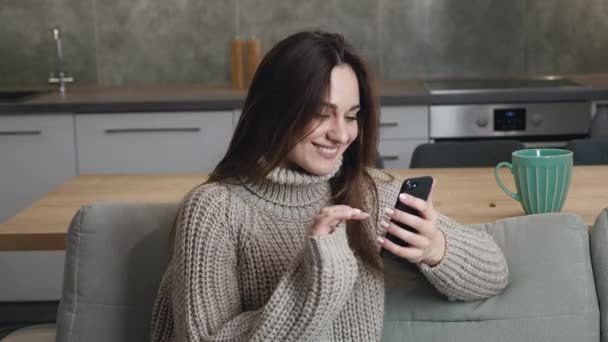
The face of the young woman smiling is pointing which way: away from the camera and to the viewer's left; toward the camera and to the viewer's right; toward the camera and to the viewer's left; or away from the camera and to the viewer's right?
toward the camera and to the viewer's right

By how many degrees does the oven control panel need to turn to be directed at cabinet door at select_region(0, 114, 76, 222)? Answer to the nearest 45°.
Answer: approximately 90° to its right

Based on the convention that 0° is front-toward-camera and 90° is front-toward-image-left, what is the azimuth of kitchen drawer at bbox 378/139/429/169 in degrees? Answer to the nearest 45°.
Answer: approximately 0°

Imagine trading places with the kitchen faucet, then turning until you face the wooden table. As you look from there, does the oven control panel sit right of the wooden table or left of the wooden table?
left

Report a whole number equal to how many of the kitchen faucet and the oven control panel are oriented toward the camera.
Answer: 2

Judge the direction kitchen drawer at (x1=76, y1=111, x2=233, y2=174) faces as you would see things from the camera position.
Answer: facing the viewer

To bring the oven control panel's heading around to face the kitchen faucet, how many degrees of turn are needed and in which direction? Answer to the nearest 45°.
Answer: approximately 90° to its right

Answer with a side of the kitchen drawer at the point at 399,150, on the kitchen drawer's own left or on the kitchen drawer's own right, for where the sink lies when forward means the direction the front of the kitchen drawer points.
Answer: on the kitchen drawer's own right

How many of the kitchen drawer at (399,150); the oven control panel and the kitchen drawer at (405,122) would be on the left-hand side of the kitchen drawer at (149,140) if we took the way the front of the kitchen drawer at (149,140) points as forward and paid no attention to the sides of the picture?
3

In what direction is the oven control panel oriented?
toward the camera

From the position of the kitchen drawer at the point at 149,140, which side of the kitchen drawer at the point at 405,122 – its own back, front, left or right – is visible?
right

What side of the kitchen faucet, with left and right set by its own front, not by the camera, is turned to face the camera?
front
